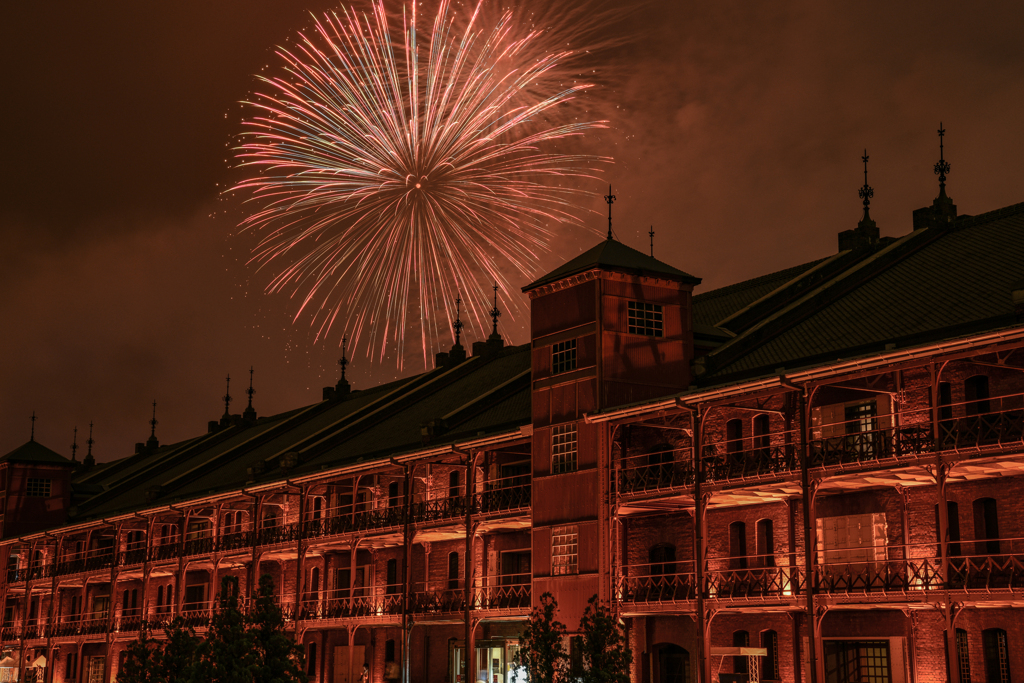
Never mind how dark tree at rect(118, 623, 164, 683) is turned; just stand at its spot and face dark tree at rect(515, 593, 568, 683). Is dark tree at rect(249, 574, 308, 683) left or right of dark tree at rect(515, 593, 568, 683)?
right

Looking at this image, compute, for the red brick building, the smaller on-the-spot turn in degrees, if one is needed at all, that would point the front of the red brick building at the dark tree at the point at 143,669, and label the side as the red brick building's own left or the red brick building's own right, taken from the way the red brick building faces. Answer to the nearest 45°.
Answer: approximately 45° to the red brick building's own right

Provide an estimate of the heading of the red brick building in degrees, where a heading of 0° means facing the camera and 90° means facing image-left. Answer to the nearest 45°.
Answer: approximately 45°

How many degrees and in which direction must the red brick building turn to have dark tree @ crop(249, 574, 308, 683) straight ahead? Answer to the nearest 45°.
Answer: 0° — it already faces it
